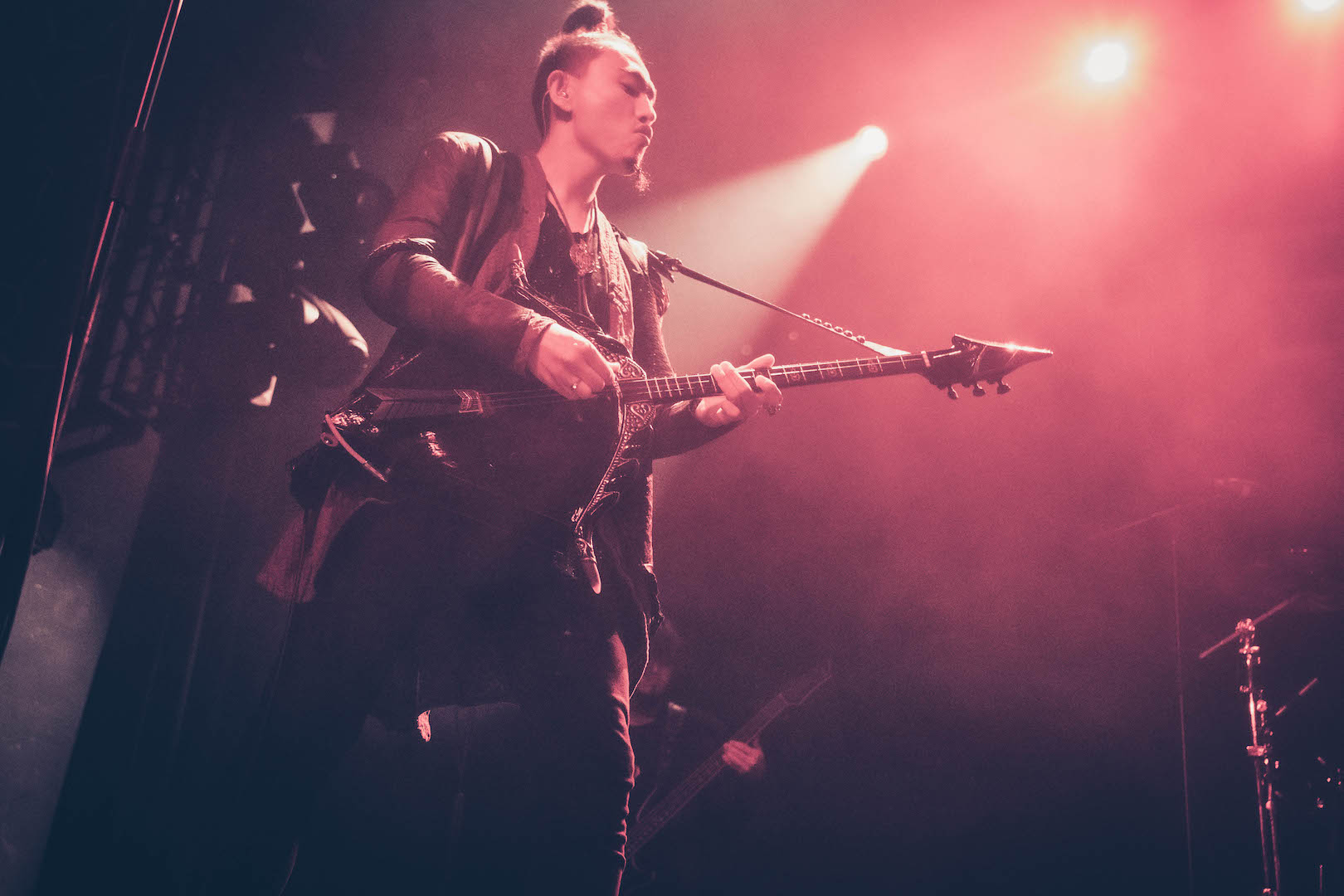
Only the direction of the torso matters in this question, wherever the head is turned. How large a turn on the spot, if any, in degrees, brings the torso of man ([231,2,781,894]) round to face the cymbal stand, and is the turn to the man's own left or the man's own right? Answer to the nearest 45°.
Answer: approximately 90° to the man's own left

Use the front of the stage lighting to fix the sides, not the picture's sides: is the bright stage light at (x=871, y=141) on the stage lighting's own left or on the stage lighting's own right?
on the stage lighting's own right

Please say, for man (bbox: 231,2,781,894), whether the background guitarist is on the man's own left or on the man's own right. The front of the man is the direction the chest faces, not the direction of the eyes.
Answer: on the man's own left

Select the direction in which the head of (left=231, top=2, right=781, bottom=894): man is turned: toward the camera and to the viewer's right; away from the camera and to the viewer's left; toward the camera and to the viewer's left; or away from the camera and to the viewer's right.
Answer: toward the camera and to the viewer's right

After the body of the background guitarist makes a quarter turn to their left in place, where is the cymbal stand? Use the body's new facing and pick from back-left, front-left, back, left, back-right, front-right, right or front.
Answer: front

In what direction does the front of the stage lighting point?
toward the camera

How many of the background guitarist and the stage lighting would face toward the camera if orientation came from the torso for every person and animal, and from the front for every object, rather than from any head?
2

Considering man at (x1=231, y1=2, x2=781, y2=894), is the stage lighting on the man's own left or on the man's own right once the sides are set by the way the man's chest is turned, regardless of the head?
on the man's own left

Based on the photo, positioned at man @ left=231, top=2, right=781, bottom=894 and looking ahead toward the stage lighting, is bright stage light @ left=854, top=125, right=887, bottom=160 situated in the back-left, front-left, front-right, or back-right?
front-left
